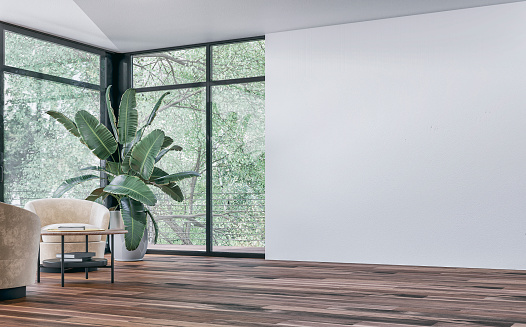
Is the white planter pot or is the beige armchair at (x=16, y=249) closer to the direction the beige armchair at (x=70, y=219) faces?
the beige armchair

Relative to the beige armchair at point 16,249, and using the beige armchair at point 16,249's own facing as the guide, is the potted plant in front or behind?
in front

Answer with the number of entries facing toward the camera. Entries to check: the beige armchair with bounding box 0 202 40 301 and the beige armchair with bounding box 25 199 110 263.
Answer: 1

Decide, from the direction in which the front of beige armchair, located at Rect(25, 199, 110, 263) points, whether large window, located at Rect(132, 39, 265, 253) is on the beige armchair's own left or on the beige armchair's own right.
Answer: on the beige armchair's own left

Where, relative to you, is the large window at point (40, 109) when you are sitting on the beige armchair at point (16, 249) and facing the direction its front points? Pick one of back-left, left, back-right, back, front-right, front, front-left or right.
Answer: front-left

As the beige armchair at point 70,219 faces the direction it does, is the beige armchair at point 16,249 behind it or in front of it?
in front

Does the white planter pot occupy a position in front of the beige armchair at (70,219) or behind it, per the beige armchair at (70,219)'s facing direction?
behind

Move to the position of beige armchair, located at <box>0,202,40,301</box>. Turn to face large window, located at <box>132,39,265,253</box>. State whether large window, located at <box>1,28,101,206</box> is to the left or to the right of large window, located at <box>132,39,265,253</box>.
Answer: left
